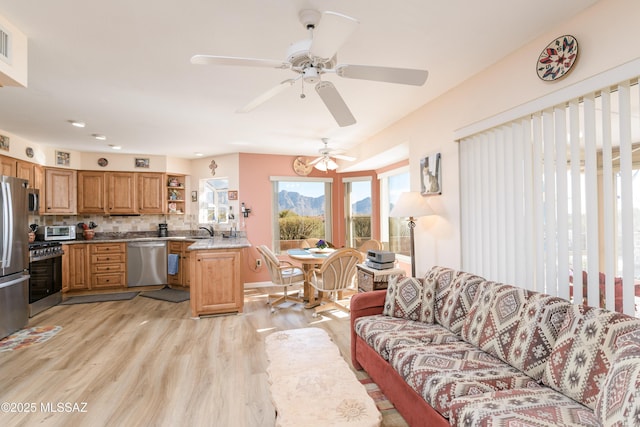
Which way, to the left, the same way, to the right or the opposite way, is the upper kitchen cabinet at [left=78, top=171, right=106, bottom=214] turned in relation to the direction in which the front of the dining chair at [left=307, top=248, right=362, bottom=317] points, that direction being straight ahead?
the opposite way

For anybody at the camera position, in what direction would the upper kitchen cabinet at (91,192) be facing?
facing the viewer

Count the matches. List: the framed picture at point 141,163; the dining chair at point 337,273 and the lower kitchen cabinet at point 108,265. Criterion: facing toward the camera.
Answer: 2

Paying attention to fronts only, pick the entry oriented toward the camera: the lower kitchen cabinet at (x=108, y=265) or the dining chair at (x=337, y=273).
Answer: the lower kitchen cabinet

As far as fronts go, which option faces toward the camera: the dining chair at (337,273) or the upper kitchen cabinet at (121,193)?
the upper kitchen cabinet

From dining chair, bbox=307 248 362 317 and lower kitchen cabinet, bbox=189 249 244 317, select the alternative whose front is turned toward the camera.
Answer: the lower kitchen cabinet

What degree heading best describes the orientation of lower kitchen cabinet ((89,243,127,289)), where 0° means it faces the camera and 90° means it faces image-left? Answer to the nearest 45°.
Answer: approximately 0°

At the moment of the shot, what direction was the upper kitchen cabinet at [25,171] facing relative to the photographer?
facing the viewer and to the right of the viewer

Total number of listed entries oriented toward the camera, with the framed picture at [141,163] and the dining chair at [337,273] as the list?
1

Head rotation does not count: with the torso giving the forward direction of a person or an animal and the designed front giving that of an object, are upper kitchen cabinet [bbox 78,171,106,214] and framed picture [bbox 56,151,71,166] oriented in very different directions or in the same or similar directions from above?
same or similar directions

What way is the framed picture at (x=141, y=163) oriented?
toward the camera

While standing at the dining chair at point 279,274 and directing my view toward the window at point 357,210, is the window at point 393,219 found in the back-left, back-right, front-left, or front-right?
front-right

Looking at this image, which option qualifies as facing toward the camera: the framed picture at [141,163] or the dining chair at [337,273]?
the framed picture

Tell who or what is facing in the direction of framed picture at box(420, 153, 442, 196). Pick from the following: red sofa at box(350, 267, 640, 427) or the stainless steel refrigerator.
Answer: the stainless steel refrigerator

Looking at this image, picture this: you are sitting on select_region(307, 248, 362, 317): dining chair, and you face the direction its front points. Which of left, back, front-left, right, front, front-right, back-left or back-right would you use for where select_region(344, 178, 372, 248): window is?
front-right

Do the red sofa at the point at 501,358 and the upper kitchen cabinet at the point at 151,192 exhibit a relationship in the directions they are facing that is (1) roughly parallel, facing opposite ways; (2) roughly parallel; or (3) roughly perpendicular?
roughly perpendicular

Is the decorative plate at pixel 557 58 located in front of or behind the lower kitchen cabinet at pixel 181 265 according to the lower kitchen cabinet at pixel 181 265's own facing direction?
in front

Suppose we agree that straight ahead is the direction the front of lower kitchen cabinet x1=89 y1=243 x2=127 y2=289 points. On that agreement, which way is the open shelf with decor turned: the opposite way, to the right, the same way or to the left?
the same way

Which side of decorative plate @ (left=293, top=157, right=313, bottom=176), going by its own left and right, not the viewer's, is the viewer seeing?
front

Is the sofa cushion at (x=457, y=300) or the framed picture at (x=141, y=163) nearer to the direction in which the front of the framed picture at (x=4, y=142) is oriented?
the sofa cushion

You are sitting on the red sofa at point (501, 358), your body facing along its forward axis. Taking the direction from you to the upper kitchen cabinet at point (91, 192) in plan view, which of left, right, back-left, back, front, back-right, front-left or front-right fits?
front-right

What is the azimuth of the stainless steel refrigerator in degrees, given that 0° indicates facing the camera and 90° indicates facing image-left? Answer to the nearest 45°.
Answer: approximately 315°
